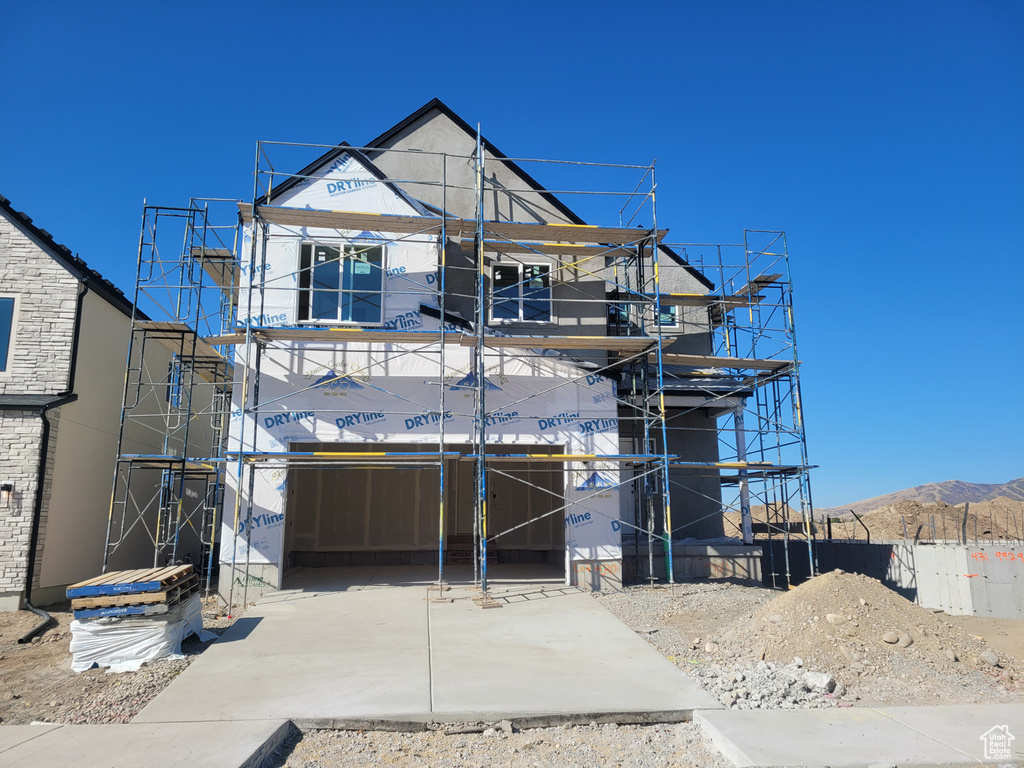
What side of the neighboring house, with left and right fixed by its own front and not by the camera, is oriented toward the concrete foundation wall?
left

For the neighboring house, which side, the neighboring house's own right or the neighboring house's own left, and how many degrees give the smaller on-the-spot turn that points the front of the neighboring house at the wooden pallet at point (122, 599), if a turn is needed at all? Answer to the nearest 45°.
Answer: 0° — it already faces it

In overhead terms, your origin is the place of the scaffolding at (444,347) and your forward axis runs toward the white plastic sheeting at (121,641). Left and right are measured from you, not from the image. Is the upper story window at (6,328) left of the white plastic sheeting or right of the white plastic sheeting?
right

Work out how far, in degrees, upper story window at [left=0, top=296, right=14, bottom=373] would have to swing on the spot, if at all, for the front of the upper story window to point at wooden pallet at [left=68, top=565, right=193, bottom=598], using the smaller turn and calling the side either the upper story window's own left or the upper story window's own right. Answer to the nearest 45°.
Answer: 0° — it already faces it

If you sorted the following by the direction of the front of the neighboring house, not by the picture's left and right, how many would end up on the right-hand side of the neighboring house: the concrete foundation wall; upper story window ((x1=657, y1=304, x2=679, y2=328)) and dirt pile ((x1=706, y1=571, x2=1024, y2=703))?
0

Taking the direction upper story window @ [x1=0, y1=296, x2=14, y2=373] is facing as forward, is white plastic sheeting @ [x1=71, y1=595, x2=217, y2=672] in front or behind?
in front

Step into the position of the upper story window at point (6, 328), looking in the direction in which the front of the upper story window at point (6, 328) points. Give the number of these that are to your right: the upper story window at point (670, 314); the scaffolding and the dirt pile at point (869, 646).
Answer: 0

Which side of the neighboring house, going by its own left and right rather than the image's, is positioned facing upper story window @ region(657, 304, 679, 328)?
left

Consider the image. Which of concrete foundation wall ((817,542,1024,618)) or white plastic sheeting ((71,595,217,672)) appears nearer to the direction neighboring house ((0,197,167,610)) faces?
the white plastic sheeting

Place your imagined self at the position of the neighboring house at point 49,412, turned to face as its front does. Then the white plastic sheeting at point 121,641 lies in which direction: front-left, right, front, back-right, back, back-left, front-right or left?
front

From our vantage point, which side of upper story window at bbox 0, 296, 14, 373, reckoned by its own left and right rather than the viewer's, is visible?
front

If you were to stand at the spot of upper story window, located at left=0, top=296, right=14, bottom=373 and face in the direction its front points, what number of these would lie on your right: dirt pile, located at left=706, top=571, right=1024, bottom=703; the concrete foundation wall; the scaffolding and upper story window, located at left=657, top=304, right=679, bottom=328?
0

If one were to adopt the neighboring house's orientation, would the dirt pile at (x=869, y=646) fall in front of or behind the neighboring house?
in front

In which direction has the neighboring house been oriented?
toward the camera

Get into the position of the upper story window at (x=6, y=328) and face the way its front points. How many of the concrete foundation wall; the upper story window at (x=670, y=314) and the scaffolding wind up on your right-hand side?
0
